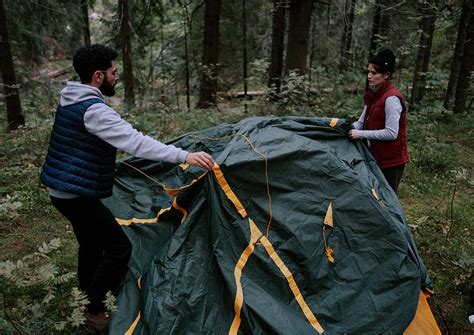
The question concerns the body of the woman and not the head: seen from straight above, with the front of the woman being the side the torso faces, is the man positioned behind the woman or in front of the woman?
in front

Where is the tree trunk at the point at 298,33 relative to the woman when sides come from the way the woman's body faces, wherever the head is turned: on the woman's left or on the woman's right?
on the woman's right

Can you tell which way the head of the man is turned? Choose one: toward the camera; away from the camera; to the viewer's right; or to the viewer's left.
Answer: to the viewer's right

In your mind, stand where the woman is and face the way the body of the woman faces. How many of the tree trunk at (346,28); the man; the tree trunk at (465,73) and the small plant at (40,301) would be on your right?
2

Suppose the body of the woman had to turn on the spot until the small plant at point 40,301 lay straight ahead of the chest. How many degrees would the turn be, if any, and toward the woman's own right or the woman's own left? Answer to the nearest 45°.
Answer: approximately 45° to the woman's own left

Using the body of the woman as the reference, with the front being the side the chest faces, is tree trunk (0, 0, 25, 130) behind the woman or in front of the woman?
in front

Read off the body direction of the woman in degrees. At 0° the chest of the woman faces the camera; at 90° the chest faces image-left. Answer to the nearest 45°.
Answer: approximately 90°

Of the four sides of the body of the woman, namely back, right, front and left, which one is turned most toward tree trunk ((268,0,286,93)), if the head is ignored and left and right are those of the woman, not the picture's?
right
